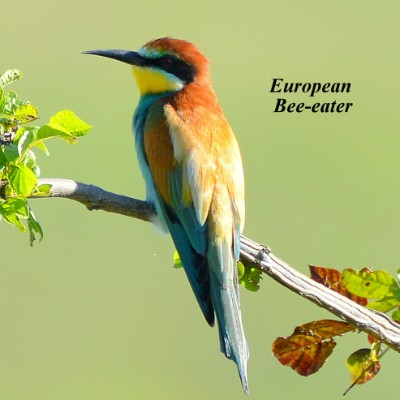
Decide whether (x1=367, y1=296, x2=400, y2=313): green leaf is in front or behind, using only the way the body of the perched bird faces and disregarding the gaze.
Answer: behind
